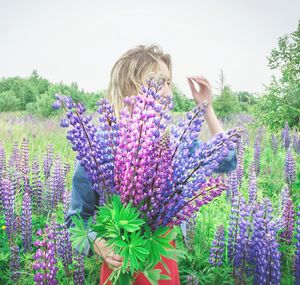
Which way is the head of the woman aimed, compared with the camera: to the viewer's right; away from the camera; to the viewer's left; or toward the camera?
to the viewer's right

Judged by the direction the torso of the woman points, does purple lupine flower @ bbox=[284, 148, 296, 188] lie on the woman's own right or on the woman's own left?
on the woman's own left

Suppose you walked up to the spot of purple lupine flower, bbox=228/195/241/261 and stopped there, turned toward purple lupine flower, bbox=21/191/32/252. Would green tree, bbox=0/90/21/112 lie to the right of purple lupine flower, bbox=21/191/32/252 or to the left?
right

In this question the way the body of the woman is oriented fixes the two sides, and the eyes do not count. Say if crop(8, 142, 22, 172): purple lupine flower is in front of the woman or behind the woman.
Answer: behind

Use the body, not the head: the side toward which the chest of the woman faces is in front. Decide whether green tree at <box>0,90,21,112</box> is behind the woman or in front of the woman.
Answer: behind

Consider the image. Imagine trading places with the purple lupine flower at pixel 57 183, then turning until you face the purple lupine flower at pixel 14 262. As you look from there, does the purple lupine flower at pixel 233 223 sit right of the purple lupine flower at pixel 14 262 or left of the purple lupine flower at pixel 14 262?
left

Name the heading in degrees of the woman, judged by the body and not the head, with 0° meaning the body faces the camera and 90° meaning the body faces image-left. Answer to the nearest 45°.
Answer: approximately 315°
